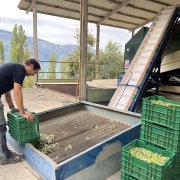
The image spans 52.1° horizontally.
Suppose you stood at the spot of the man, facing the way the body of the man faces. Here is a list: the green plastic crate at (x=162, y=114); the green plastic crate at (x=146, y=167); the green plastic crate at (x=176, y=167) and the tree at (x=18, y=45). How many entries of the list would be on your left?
1

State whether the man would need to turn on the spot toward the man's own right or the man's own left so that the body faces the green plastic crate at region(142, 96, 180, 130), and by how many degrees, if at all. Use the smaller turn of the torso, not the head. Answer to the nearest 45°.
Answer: approximately 45° to the man's own right

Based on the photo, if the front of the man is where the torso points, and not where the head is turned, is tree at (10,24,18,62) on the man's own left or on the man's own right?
on the man's own left

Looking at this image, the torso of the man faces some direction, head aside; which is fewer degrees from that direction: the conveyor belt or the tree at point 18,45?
the conveyor belt

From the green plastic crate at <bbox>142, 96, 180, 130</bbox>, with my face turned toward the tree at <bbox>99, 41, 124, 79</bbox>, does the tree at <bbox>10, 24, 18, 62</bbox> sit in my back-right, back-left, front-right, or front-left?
front-left

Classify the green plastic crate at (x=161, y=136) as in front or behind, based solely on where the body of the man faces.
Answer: in front

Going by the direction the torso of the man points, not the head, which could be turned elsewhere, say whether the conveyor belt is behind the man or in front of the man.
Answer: in front

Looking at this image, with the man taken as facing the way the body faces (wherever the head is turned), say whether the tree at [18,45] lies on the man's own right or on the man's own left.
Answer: on the man's own left

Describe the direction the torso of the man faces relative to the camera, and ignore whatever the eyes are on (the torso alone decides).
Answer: to the viewer's right
